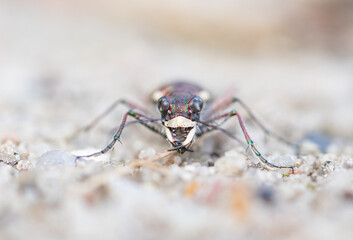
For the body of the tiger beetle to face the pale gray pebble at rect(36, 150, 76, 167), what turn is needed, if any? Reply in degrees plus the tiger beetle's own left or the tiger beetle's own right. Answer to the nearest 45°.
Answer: approximately 90° to the tiger beetle's own right

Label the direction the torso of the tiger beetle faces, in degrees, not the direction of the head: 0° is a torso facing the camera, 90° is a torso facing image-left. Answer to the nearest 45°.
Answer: approximately 0°
